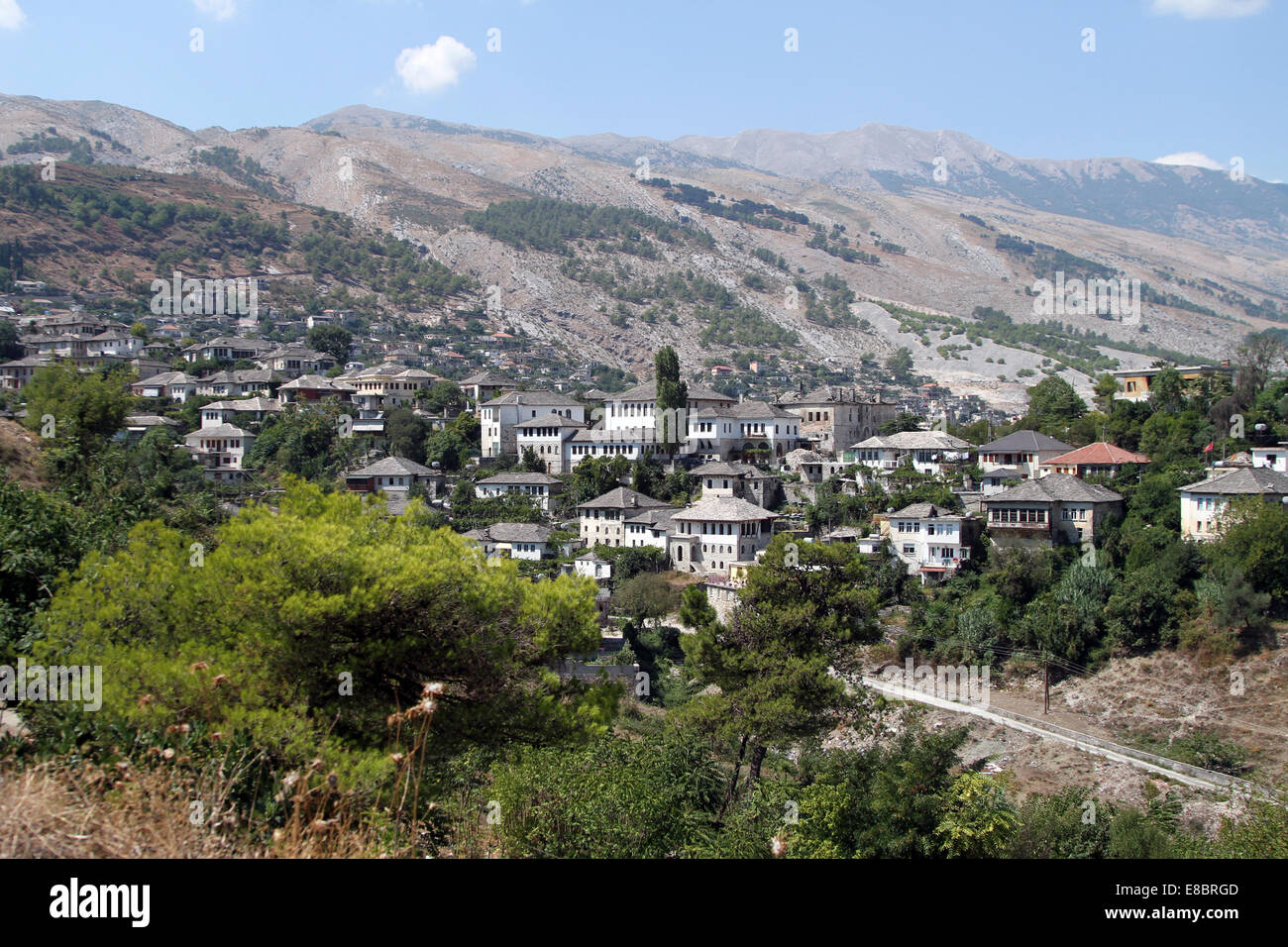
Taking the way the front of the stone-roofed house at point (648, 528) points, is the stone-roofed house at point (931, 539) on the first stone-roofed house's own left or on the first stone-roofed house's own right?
on the first stone-roofed house's own left

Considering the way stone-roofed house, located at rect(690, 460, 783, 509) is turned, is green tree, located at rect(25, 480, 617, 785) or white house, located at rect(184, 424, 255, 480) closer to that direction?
the green tree

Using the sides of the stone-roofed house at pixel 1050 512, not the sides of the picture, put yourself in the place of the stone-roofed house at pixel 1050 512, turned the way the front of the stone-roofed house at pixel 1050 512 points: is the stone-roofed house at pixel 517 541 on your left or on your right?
on your right

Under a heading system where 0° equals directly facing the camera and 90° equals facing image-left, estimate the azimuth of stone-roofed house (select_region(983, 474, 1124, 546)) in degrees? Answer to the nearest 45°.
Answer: approximately 0°

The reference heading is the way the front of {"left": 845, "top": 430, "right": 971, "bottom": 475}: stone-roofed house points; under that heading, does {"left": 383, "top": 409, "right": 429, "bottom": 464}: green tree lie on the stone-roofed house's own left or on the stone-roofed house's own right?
on the stone-roofed house's own right

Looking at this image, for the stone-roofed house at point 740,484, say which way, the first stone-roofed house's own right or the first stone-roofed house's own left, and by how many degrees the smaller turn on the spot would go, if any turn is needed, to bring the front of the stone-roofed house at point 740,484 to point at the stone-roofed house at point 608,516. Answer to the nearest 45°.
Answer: approximately 45° to the first stone-roofed house's own right

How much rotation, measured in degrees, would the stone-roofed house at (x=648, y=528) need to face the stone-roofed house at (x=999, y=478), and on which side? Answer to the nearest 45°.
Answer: approximately 90° to its left
